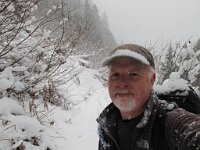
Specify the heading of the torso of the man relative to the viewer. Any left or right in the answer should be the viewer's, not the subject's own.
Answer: facing the viewer and to the left of the viewer
